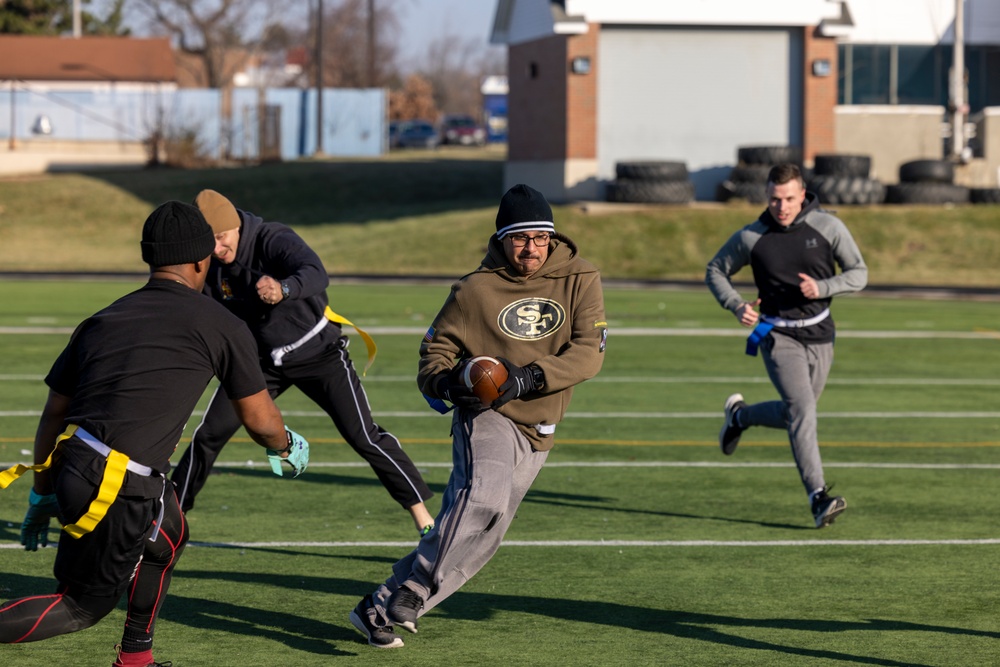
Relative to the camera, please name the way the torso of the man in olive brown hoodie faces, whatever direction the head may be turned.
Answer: toward the camera

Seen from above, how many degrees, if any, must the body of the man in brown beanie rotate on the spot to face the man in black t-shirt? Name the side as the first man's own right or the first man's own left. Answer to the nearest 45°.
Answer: approximately 45° to the first man's own left

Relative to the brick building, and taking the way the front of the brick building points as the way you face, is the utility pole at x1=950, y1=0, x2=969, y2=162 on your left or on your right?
on your left

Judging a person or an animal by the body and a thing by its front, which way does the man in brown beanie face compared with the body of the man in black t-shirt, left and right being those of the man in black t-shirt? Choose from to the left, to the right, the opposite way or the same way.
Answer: the opposite way

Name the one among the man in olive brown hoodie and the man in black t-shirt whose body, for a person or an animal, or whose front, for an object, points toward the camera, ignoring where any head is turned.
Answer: the man in olive brown hoodie

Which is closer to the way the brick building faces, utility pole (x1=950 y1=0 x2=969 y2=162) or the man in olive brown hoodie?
the man in olive brown hoodie

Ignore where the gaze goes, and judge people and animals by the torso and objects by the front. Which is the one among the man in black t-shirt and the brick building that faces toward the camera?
the brick building

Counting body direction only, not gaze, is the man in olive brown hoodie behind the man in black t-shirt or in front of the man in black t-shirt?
in front

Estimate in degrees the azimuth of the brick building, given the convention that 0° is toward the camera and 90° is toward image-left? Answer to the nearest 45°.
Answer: approximately 0°

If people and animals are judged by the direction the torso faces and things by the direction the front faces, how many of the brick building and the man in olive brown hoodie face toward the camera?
2

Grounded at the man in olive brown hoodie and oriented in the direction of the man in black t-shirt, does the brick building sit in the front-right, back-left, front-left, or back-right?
back-right

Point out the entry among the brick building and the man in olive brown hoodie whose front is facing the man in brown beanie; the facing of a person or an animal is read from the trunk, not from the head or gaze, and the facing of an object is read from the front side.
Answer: the brick building

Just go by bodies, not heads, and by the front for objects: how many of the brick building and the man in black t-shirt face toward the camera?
1

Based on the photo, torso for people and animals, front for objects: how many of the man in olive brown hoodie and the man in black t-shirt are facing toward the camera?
1
